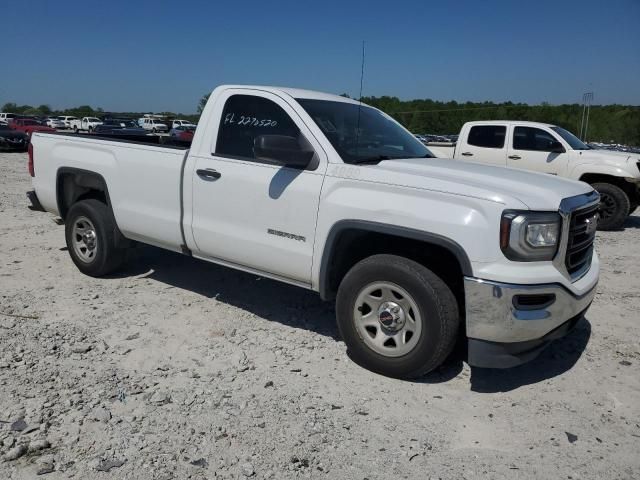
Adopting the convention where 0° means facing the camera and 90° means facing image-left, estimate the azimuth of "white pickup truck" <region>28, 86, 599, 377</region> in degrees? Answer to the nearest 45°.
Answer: approximately 315°

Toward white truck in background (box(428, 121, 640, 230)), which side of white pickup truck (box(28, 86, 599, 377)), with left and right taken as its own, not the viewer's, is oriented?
left
